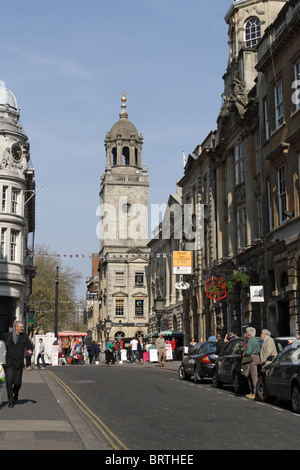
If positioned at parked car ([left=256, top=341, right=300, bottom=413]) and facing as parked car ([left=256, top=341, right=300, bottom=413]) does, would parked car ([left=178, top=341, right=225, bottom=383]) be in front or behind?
in front

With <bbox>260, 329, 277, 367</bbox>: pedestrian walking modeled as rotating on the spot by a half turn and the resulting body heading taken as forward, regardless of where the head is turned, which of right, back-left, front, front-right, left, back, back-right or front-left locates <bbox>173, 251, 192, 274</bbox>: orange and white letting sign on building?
left

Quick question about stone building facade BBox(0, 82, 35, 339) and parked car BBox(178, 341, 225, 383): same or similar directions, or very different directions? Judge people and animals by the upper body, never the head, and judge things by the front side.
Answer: very different directions

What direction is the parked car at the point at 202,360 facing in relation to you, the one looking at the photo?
facing away from the viewer and to the left of the viewer

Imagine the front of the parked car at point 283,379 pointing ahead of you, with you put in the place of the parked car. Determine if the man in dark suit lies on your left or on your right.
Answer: on your left

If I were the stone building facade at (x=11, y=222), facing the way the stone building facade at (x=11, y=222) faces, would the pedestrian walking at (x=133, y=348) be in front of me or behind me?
in front

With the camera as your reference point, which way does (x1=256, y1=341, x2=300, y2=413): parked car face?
facing away from the viewer and to the left of the viewer

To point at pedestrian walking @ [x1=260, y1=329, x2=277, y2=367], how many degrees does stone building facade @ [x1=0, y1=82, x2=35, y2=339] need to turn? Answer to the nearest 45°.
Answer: approximately 45° to its right
